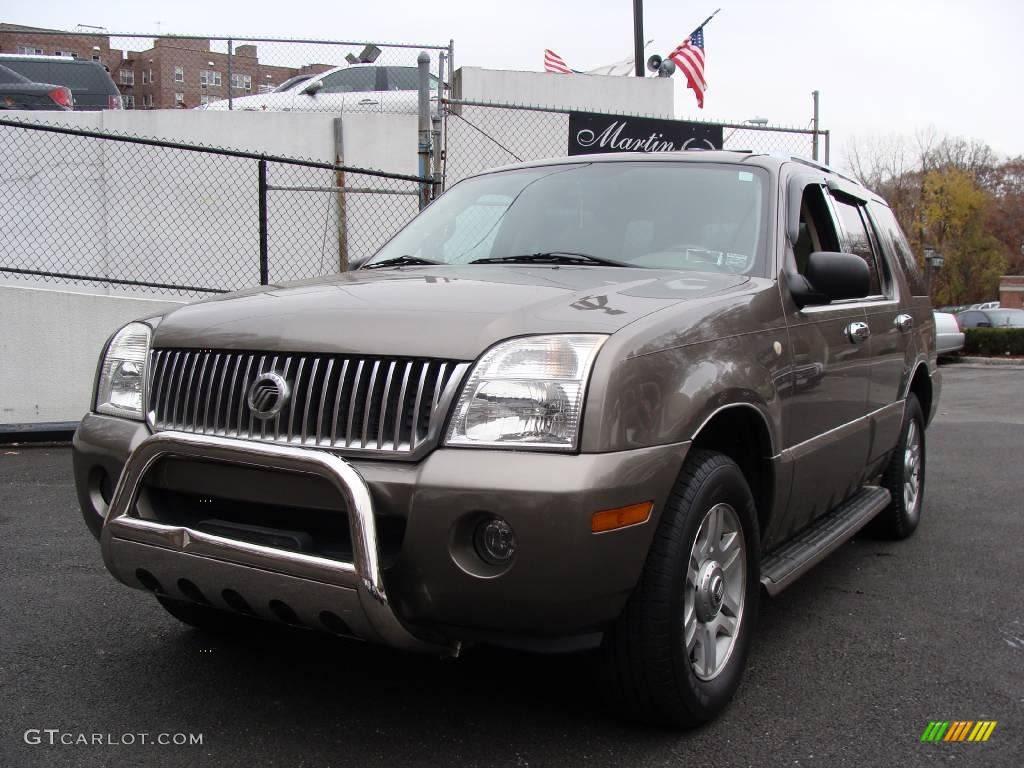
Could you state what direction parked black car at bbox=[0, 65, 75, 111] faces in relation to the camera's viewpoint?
facing to the left of the viewer

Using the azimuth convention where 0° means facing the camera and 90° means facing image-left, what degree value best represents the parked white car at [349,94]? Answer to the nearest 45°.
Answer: approximately 90°

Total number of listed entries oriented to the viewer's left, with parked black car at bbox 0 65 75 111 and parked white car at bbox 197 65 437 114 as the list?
2

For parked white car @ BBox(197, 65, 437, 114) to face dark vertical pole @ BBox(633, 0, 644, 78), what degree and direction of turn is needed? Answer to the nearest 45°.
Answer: approximately 135° to its right

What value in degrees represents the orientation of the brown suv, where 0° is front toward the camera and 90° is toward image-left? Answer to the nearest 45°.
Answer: approximately 45°

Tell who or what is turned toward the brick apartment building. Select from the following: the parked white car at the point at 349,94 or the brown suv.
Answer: the parked white car

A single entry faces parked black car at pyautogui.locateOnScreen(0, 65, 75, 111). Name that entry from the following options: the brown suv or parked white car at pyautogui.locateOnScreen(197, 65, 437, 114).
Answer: the parked white car
